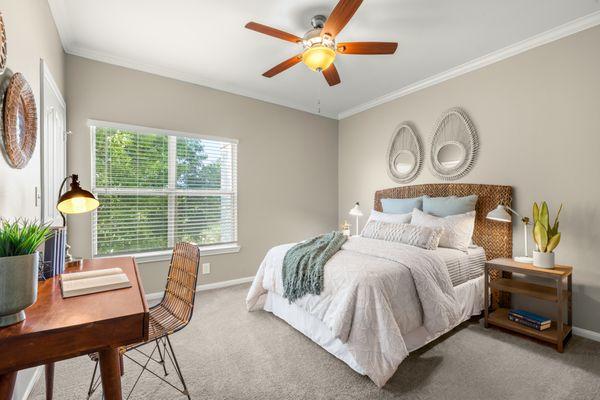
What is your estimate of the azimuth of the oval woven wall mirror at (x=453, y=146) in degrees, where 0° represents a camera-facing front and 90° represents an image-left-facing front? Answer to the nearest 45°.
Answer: approximately 45°

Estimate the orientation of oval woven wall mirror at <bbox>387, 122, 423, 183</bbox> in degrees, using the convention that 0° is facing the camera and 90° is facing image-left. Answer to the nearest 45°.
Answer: approximately 45°

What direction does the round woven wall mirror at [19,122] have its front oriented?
to the viewer's right

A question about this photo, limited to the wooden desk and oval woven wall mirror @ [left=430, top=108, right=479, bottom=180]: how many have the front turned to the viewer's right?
1

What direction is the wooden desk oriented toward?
to the viewer's right

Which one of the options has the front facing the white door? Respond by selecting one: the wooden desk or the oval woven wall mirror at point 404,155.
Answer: the oval woven wall mirror

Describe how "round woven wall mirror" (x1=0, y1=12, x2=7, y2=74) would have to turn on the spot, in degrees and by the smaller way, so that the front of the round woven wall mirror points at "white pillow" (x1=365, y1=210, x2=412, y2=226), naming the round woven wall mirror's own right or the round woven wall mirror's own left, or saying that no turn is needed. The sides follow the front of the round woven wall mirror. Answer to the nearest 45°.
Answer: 0° — it already faces it

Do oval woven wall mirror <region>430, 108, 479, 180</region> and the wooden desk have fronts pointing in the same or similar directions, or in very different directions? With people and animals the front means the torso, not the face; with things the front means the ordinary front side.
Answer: very different directions
